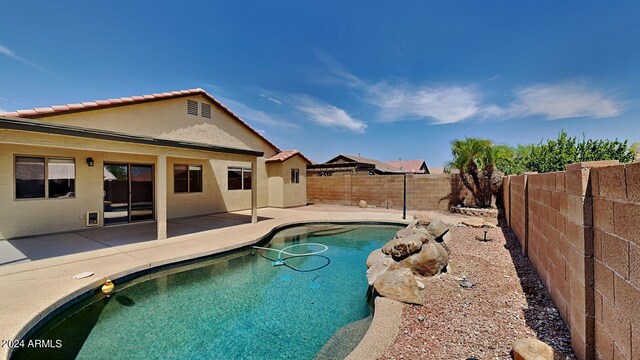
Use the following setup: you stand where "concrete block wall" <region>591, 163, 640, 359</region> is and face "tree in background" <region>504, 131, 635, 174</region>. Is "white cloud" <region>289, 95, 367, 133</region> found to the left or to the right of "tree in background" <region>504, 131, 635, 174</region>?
left
